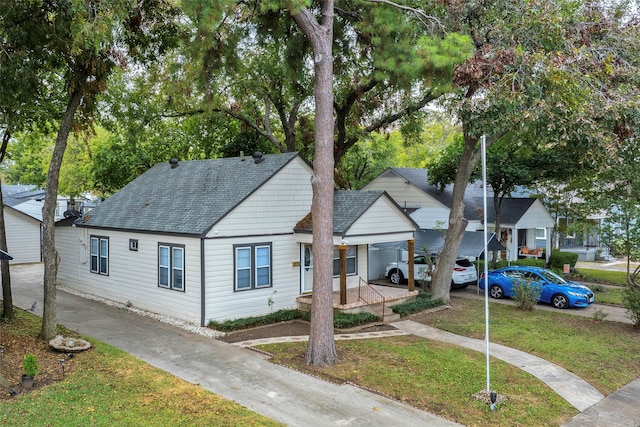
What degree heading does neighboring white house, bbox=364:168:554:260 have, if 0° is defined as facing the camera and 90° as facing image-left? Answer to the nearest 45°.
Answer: approximately 315°

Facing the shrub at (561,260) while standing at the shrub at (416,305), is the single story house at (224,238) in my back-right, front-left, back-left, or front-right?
back-left

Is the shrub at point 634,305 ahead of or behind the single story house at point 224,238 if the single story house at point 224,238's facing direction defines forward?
ahead

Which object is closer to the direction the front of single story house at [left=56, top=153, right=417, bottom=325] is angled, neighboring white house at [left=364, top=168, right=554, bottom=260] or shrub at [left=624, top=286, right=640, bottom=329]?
the shrub

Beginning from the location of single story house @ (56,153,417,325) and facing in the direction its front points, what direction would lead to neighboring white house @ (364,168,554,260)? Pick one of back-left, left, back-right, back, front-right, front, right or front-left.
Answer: left

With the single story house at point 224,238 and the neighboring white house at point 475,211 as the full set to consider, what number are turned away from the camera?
0

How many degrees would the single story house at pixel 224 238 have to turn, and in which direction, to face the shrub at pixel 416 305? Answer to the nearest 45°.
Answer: approximately 45° to its left

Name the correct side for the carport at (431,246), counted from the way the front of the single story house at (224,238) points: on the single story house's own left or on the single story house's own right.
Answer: on the single story house's own left

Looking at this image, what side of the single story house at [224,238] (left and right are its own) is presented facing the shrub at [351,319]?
front

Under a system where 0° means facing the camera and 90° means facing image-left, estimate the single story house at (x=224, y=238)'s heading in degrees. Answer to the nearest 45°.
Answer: approximately 315°
